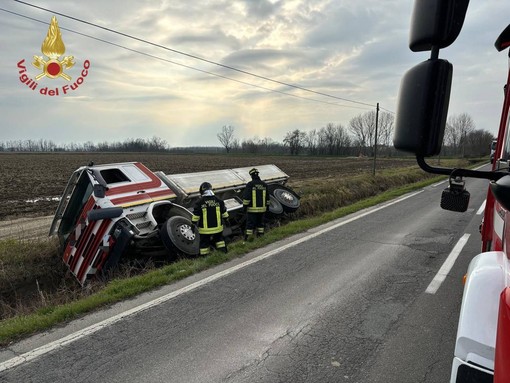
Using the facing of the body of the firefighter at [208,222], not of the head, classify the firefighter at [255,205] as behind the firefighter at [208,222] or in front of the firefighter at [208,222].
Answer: in front

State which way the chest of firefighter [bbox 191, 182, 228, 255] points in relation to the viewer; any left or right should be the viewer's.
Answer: facing away from the viewer
